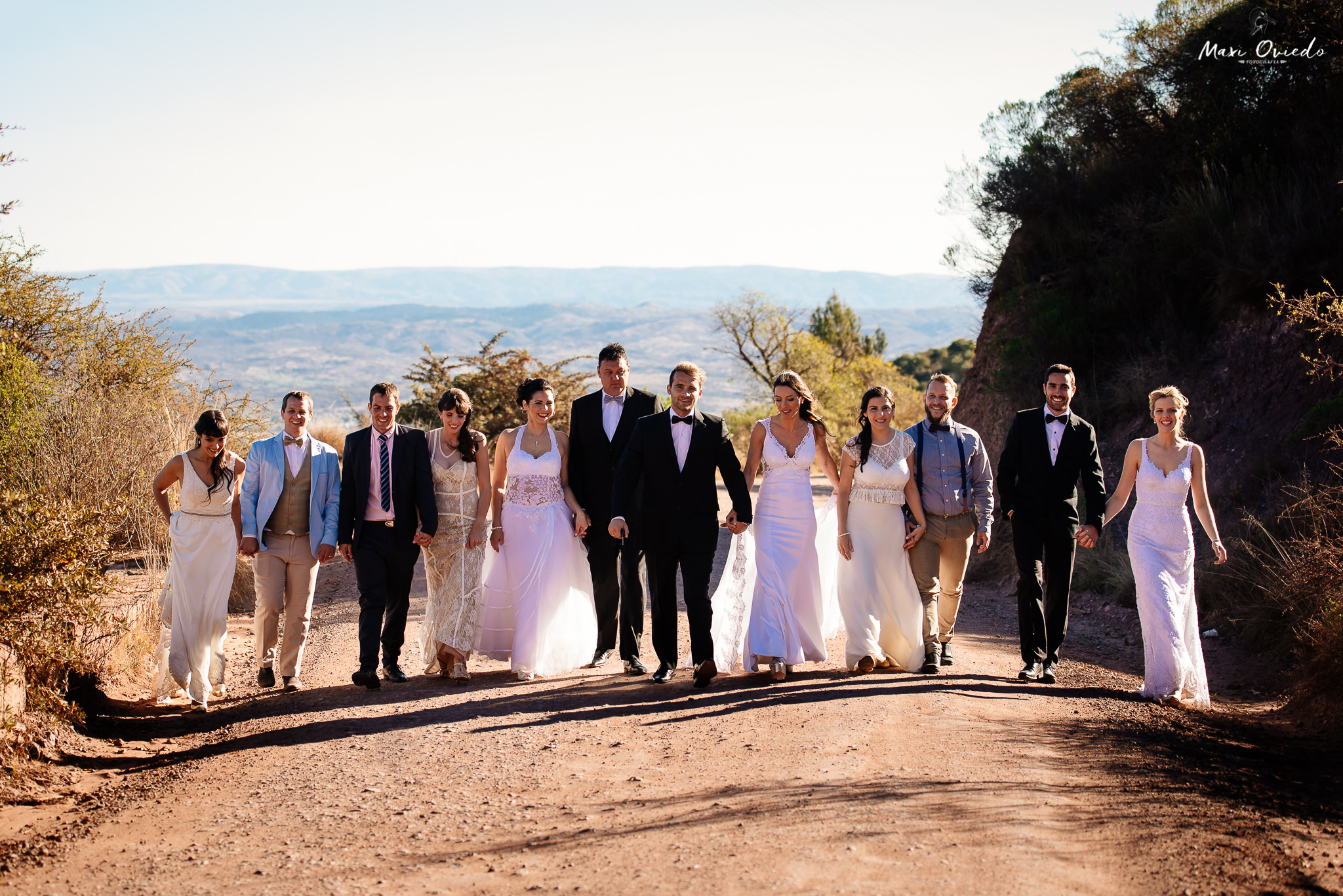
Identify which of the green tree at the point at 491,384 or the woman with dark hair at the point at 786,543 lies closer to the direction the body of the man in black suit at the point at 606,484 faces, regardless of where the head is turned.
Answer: the woman with dark hair

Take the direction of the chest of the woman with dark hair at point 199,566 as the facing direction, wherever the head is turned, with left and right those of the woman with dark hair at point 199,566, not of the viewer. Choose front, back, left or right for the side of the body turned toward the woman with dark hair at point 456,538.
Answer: left

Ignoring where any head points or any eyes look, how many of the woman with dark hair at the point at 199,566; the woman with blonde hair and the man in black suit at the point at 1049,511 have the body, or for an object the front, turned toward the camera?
3

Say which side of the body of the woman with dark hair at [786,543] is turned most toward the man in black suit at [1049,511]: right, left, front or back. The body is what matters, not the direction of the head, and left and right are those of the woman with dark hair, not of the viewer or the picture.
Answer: left

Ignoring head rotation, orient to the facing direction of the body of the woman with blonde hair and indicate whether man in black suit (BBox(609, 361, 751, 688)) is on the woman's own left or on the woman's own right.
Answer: on the woman's own right

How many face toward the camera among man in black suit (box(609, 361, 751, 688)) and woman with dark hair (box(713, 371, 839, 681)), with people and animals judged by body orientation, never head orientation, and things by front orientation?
2

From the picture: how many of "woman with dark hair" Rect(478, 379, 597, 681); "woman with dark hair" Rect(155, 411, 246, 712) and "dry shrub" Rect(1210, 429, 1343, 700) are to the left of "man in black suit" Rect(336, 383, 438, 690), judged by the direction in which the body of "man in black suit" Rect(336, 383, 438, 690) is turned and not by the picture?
2

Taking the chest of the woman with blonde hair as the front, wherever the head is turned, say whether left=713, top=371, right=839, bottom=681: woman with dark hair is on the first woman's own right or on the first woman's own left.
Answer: on the first woman's own right

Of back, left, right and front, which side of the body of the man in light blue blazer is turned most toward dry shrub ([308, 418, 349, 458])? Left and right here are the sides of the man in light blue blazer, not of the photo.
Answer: back
